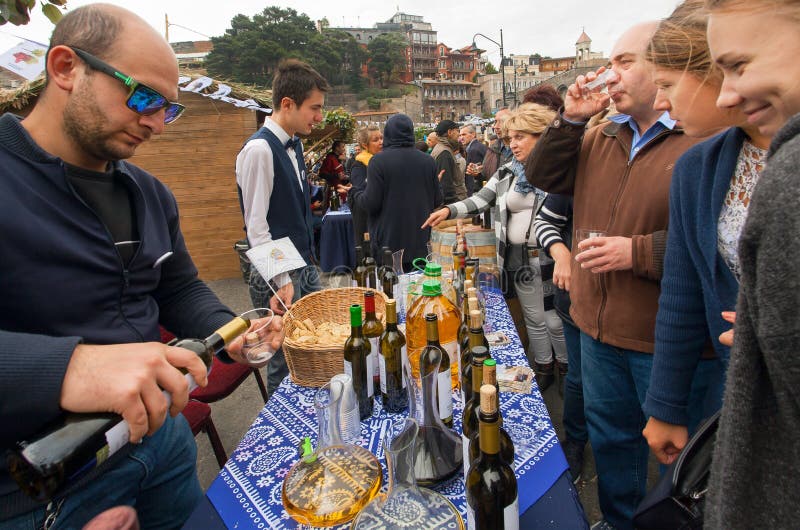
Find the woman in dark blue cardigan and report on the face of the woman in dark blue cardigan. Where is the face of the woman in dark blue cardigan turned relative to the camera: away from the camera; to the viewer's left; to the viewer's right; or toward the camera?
to the viewer's left

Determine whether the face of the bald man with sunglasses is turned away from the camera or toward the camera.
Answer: toward the camera

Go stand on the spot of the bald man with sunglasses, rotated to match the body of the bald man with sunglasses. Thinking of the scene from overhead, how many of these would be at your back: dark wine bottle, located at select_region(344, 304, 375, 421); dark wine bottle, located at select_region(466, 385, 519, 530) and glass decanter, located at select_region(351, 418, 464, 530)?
0

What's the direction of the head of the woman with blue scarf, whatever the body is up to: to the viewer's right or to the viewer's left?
to the viewer's left

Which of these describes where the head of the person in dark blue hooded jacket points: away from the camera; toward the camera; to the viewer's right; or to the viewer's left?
away from the camera

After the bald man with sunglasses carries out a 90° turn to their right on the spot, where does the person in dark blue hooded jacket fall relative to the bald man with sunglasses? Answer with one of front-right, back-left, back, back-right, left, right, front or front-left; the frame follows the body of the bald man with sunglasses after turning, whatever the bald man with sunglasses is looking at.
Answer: back

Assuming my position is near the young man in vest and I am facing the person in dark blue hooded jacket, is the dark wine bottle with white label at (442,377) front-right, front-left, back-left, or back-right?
back-right

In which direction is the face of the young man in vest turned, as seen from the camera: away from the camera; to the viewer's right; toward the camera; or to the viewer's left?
to the viewer's right

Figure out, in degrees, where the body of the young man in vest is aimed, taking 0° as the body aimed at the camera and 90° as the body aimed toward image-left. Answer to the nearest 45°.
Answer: approximately 315°

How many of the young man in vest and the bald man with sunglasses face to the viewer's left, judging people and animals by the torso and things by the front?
0

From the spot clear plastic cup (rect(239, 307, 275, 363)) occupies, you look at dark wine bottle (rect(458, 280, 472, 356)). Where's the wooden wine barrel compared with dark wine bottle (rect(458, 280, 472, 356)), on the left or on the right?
left

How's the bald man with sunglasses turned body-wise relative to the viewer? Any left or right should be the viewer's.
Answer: facing the viewer and to the right of the viewer

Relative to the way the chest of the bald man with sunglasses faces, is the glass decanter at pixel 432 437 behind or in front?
in front

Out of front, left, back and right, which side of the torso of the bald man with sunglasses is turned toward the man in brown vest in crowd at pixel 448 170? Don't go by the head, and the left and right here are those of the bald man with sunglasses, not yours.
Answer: left

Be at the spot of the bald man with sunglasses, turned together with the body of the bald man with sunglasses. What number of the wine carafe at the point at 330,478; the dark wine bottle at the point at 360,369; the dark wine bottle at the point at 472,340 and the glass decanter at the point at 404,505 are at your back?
0
